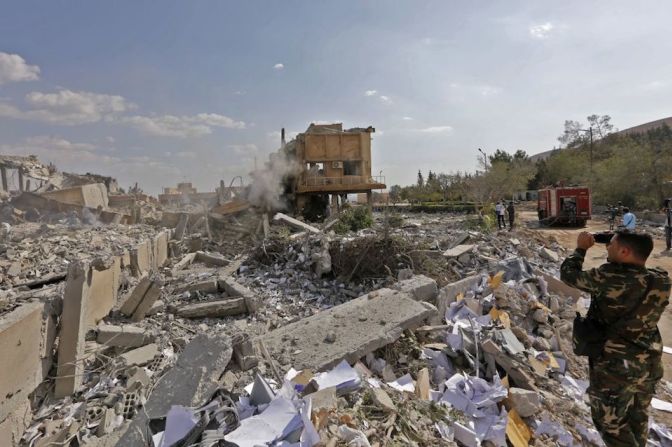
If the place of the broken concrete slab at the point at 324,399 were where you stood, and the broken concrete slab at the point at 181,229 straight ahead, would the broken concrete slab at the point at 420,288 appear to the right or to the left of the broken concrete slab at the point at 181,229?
right

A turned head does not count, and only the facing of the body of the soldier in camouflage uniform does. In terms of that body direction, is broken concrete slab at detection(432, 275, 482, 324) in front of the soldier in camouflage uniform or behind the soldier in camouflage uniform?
in front

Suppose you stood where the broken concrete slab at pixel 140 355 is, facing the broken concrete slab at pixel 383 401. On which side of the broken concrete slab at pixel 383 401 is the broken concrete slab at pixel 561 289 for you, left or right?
left

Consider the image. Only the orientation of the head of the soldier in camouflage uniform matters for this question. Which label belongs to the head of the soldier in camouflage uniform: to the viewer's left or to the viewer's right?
to the viewer's left

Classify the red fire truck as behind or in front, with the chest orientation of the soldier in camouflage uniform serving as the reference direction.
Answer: in front

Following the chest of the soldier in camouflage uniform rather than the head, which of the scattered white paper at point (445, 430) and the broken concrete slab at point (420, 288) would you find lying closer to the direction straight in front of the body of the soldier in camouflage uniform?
the broken concrete slab

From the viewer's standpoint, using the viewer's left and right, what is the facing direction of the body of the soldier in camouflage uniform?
facing away from the viewer and to the left of the viewer
